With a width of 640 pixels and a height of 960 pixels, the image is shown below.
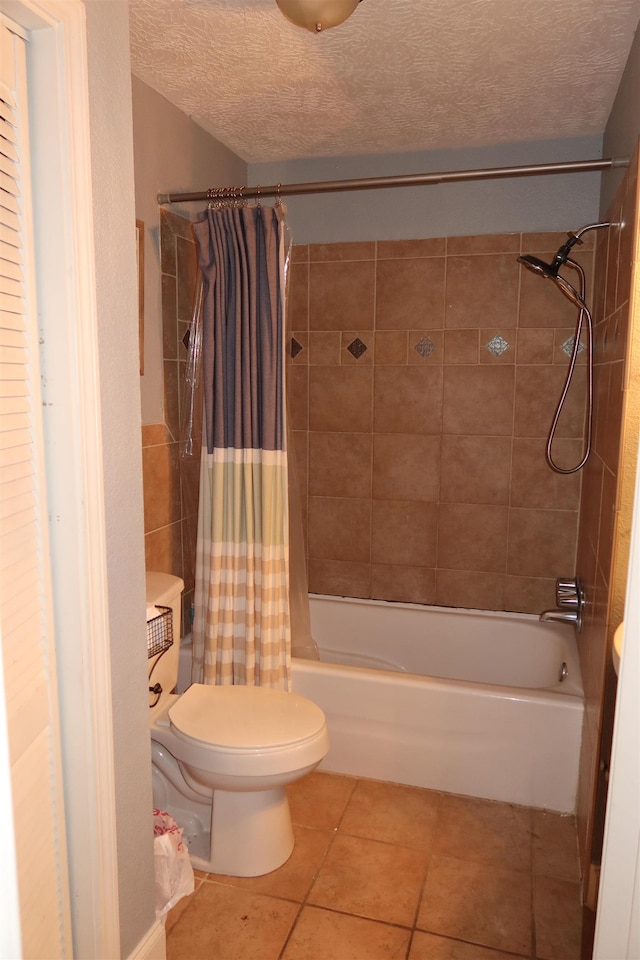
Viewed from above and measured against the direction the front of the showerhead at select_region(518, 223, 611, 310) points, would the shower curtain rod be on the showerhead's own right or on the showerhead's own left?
on the showerhead's own left

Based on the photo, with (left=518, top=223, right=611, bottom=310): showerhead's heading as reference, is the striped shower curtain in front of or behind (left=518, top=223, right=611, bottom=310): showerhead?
in front

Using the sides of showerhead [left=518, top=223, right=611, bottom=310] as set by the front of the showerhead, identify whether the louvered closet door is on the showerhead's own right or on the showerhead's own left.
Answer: on the showerhead's own left

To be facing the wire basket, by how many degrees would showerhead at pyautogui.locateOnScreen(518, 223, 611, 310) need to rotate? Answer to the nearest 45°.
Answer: approximately 45° to its left

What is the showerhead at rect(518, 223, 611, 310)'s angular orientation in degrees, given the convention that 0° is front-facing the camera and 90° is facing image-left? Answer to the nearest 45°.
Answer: approximately 90°
